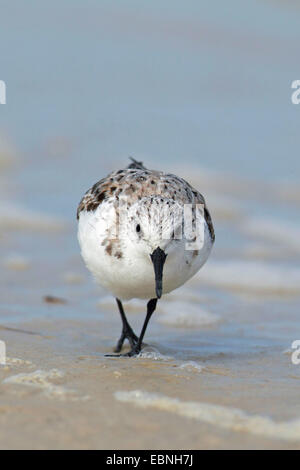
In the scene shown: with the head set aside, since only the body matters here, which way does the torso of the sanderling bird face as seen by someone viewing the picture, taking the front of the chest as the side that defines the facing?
toward the camera
